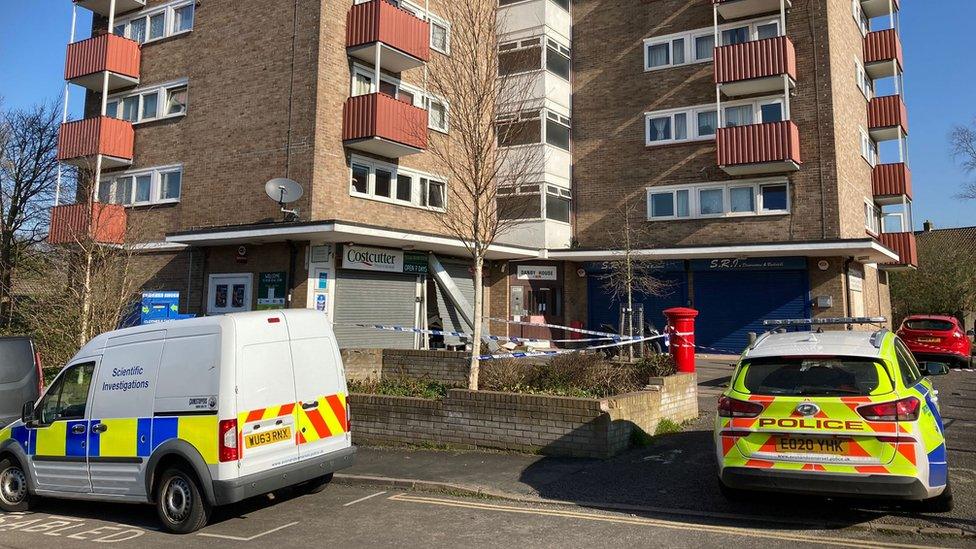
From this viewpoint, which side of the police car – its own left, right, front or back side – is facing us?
back

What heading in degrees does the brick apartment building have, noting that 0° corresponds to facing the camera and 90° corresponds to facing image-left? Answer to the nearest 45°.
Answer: approximately 0°

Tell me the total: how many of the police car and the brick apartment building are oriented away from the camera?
1

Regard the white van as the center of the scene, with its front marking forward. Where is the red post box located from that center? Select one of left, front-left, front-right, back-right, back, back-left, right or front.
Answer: back-right

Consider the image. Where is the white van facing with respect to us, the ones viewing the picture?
facing away from the viewer and to the left of the viewer

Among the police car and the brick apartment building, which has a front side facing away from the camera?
the police car

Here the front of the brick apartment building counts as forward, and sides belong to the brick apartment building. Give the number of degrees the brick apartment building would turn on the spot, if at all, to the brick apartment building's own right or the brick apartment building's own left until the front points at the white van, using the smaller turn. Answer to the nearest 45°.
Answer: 0° — it already faces it

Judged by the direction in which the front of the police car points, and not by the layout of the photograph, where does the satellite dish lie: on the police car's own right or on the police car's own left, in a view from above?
on the police car's own left

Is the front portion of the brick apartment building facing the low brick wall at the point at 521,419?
yes

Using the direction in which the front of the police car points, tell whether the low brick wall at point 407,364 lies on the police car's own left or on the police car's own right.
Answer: on the police car's own left
